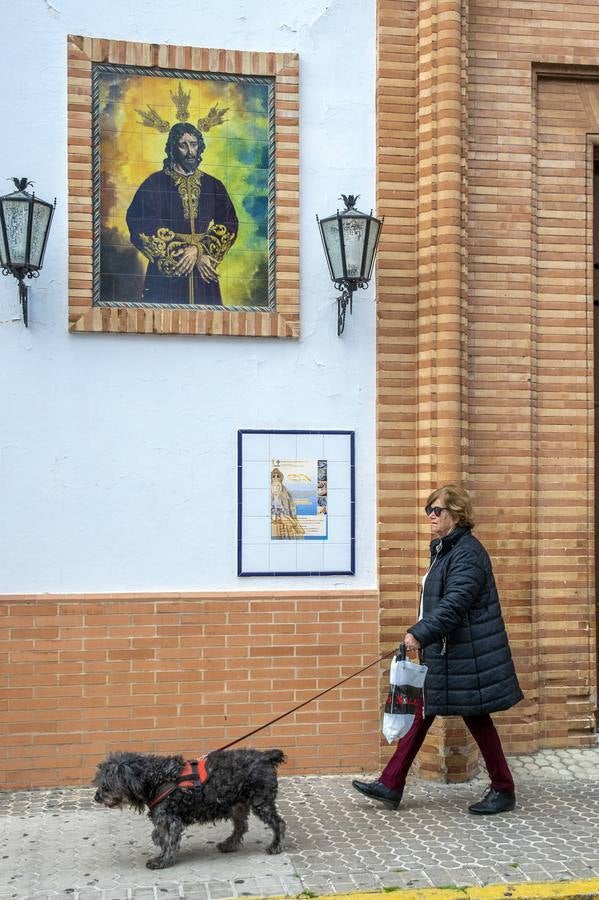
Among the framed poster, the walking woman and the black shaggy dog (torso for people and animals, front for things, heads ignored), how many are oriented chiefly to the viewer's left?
2

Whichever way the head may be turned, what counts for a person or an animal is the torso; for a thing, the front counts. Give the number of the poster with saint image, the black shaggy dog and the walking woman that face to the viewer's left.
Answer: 2

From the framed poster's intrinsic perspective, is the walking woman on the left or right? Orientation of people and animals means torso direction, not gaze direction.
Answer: on its left

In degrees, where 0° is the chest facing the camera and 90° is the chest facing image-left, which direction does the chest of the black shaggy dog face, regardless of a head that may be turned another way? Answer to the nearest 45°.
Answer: approximately 90°

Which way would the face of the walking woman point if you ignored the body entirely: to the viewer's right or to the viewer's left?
to the viewer's left

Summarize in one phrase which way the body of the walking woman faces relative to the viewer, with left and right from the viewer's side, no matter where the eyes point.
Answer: facing to the left of the viewer

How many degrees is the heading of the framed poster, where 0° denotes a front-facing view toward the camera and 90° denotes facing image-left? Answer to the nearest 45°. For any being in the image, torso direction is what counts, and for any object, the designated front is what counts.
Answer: approximately 0°

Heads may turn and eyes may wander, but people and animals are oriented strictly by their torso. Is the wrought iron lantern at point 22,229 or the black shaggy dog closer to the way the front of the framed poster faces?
the black shaggy dog

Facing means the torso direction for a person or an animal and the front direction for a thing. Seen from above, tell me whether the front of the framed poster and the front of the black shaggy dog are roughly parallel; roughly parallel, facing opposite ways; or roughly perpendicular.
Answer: roughly perpendicular

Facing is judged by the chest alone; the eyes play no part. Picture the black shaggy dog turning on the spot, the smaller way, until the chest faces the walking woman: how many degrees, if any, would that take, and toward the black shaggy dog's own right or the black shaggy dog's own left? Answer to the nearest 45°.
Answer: approximately 180°
